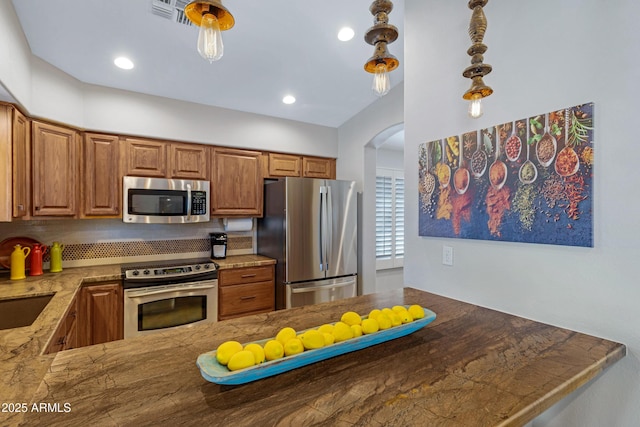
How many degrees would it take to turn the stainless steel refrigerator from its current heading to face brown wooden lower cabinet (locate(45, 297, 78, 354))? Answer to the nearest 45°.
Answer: approximately 90° to its right

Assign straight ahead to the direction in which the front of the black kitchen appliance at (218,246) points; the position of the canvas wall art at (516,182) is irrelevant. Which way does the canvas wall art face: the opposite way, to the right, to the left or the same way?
to the right

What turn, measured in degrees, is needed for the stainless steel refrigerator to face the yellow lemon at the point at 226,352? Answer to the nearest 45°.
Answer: approximately 45° to its right

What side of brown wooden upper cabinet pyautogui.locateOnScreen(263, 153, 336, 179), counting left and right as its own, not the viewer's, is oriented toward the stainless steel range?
right

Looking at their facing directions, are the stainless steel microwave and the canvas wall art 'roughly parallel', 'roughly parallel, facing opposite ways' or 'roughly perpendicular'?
roughly perpendicular

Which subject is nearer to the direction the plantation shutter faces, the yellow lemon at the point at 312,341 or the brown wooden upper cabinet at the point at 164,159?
the yellow lemon

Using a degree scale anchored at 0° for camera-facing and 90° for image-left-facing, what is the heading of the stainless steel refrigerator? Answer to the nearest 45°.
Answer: approximately 315°

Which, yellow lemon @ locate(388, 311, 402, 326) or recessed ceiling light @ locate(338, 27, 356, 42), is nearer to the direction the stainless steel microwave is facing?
the yellow lemon

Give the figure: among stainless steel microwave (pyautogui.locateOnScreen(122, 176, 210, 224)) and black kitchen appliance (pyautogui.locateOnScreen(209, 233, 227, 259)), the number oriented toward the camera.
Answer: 2
